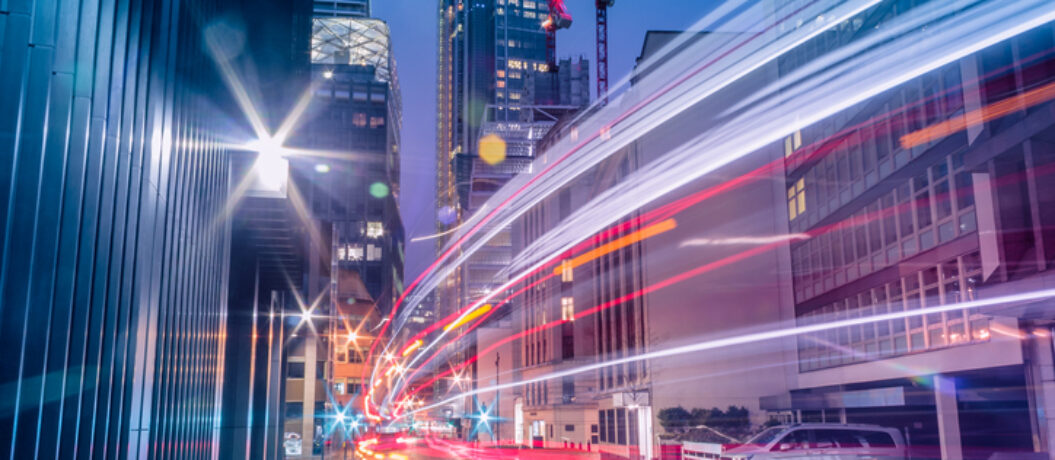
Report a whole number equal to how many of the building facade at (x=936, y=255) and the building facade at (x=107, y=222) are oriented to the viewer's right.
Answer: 1

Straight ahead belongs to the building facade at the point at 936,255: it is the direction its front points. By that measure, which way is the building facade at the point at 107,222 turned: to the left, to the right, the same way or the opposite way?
the opposite way

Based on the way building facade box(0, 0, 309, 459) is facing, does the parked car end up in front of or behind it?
in front

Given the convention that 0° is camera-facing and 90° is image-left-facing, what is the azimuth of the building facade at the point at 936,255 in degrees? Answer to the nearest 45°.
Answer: approximately 45°

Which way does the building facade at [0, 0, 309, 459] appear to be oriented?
to the viewer's right

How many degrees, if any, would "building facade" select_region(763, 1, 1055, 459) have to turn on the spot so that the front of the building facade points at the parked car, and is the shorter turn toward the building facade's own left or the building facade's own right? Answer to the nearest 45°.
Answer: approximately 45° to the building facade's own left

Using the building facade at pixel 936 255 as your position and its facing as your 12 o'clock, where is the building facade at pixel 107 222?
the building facade at pixel 107 222 is roughly at 11 o'clock from the building facade at pixel 936 255.

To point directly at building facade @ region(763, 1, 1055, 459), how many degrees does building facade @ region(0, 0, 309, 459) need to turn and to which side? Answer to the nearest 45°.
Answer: approximately 45° to its left
